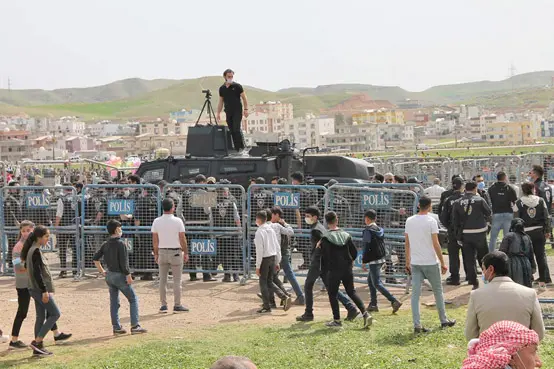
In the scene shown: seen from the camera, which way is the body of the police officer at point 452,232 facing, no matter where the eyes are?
away from the camera

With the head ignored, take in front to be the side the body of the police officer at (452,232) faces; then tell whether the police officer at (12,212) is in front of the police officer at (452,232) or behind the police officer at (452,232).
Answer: in front

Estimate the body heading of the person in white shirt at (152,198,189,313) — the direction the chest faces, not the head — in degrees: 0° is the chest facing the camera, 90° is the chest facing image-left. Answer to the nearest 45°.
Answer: approximately 180°

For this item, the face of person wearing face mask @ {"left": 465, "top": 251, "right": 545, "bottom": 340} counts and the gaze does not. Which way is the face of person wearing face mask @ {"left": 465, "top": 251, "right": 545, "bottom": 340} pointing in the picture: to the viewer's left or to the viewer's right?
to the viewer's left

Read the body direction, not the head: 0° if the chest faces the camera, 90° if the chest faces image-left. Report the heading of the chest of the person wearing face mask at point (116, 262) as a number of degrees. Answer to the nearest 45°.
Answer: approximately 225°

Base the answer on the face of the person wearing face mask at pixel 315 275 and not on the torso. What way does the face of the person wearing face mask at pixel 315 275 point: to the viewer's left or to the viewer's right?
to the viewer's left

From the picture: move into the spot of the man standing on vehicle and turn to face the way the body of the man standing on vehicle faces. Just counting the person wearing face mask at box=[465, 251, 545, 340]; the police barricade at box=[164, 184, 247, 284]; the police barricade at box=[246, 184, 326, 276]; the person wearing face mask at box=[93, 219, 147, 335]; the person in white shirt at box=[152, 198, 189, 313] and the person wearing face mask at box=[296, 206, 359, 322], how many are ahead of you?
6

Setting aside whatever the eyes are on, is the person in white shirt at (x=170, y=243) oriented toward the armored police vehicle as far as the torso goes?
yes

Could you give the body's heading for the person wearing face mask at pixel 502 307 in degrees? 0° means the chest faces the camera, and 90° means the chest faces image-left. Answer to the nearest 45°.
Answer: approximately 135°
